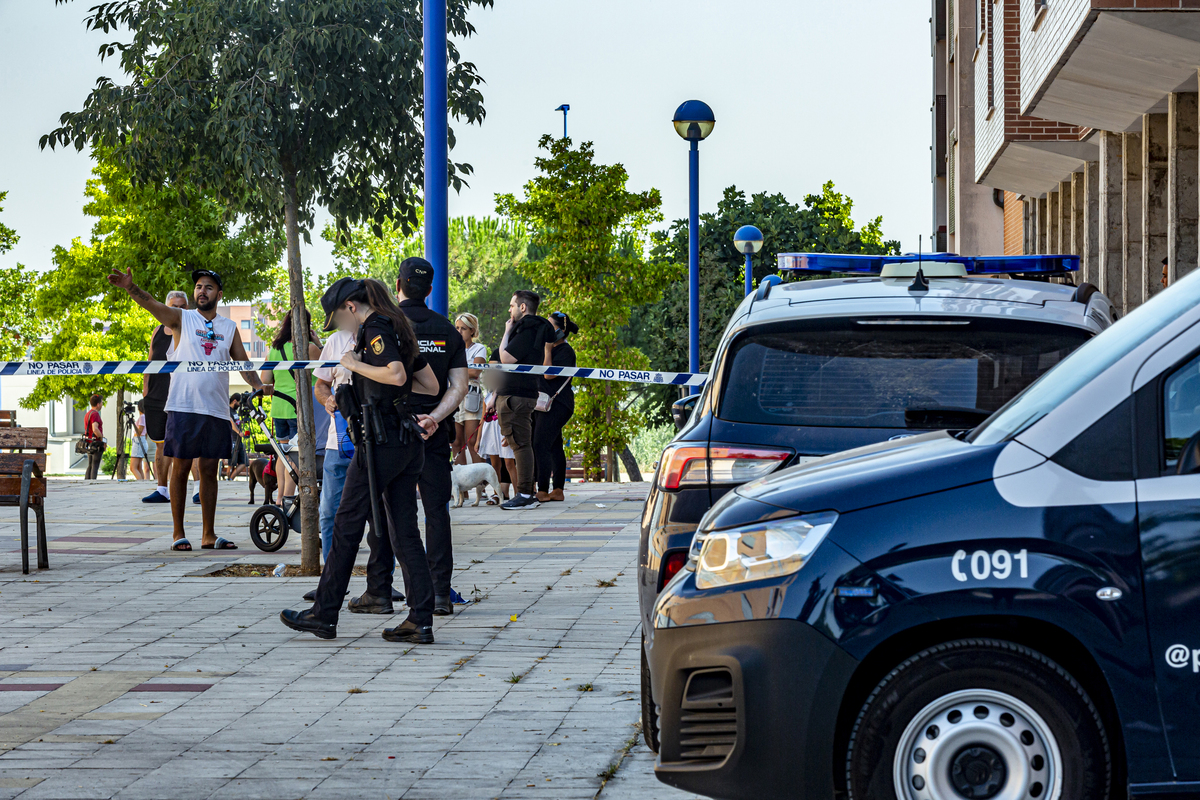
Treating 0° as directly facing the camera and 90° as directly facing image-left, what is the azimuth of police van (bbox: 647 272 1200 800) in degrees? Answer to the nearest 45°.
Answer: approximately 90°

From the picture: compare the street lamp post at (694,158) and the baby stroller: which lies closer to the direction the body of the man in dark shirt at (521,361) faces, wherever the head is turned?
the baby stroller

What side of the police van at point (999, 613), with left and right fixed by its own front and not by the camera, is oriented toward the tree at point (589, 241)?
right

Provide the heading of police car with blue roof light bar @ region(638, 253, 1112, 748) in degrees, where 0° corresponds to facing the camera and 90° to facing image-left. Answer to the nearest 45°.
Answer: approximately 180°

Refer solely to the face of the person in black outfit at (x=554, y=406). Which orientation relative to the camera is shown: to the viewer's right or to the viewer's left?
to the viewer's left

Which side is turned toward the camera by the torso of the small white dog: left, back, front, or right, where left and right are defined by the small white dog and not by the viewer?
left

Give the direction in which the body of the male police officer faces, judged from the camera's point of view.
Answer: away from the camera

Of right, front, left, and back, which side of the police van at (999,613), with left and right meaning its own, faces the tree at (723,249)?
right

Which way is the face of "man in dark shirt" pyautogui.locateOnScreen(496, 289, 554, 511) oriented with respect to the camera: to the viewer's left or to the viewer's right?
to the viewer's left

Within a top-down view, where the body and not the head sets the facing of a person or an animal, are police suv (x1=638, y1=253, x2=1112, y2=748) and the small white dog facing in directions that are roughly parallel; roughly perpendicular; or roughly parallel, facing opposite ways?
roughly perpendicular
